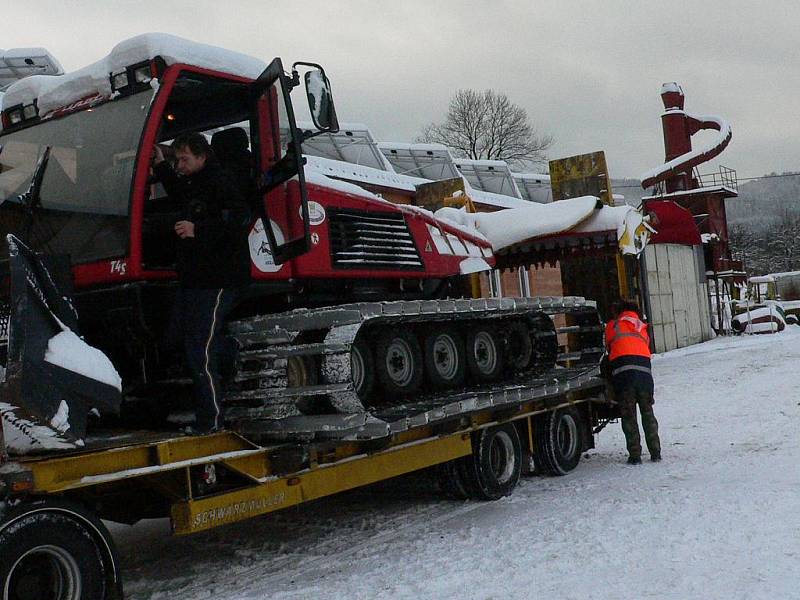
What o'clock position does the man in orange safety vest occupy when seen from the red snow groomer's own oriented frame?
The man in orange safety vest is roughly at 6 o'clock from the red snow groomer.

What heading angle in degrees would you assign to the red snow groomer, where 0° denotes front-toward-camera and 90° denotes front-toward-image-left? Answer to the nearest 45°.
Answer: approximately 45°
